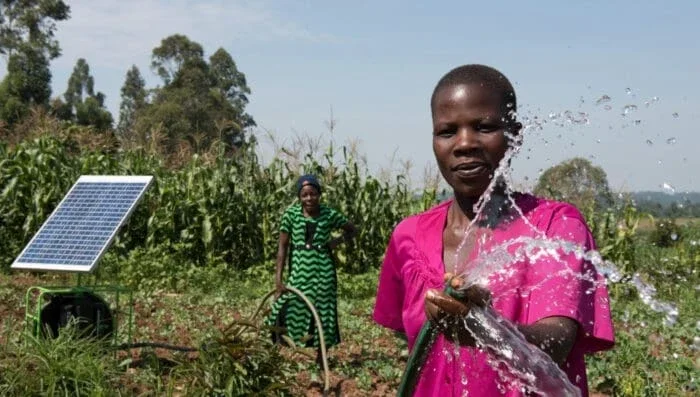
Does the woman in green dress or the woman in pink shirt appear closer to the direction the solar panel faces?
the woman in pink shirt

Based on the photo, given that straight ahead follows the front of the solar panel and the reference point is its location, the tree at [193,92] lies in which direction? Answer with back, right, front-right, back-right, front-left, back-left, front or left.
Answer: back-right

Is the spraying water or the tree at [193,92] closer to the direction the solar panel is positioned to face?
the spraying water

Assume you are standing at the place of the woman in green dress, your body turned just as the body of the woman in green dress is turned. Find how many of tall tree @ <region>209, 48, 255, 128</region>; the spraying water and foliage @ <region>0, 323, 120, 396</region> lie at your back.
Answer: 1

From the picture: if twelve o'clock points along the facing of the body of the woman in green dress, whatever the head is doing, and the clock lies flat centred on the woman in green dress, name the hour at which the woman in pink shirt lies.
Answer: The woman in pink shirt is roughly at 12 o'clock from the woman in green dress.

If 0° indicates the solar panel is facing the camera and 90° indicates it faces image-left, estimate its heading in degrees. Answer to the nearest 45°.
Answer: approximately 45°

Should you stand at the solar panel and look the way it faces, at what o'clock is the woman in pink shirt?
The woman in pink shirt is roughly at 10 o'clock from the solar panel.

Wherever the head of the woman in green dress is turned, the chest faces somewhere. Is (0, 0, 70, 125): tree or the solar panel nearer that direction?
the solar panel
